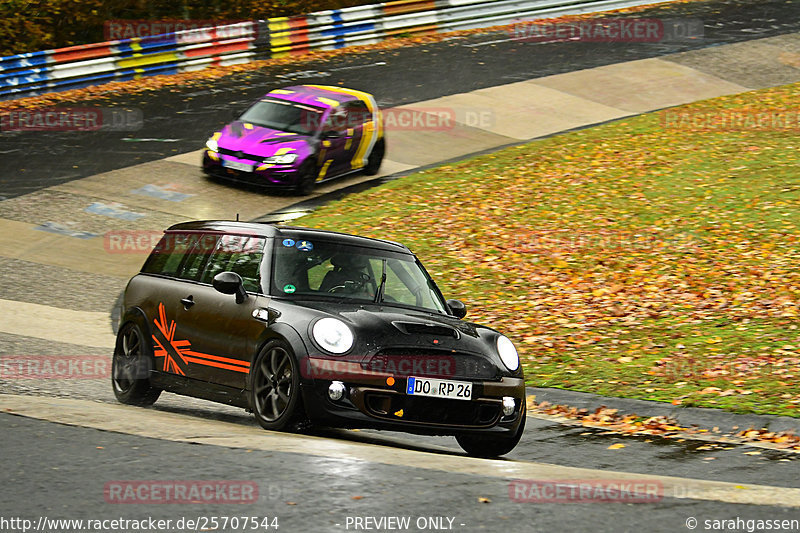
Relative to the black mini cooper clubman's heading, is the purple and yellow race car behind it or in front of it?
behind

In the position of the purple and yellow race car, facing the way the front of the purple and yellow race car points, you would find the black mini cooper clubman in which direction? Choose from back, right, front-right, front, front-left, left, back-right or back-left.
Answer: front-left

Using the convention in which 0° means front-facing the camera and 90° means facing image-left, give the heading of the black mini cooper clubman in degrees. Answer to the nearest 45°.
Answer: approximately 315°

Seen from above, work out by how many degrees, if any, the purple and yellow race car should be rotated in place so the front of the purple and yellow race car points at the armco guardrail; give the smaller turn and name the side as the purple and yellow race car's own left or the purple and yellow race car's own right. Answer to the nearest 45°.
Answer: approximately 135° to the purple and yellow race car's own right

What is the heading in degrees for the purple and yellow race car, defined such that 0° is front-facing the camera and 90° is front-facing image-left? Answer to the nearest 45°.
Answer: approximately 45°

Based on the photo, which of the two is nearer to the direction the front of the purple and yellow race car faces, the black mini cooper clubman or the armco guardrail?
the black mini cooper clubman

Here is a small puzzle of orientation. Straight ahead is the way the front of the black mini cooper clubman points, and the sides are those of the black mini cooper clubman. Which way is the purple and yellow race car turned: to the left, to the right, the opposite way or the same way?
to the right

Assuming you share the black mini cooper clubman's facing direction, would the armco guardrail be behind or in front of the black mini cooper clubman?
behind
